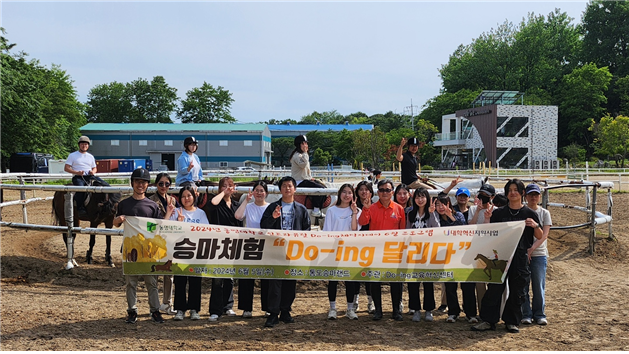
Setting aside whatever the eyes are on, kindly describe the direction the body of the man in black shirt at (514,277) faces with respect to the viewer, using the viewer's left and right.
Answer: facing the viewer

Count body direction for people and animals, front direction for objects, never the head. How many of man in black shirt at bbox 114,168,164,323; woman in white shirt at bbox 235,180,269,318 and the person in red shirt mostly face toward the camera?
3

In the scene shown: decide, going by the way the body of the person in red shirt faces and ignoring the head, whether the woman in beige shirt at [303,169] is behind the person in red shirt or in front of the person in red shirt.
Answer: behind

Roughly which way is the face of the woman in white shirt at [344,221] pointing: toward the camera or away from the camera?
toward the camera

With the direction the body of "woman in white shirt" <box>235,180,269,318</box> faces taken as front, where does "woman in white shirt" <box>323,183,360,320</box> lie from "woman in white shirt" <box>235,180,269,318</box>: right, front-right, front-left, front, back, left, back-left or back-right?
left

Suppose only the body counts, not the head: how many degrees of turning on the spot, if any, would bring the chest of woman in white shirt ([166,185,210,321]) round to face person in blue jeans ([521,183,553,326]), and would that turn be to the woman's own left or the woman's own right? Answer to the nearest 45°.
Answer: approximately 90° to the woman's own left

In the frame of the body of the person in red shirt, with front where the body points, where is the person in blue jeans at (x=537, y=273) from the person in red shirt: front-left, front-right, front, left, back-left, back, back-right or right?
left

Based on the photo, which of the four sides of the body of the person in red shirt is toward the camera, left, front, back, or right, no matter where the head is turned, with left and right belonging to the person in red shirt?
front

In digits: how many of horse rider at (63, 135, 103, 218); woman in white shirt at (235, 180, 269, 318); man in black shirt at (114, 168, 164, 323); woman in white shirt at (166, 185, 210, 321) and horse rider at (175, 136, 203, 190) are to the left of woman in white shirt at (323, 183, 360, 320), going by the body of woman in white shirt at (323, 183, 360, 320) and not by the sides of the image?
0

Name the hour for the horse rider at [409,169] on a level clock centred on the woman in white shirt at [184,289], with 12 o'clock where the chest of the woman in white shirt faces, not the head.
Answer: The horse rider is roughly at 8 o'clock from the woman in white shirt.

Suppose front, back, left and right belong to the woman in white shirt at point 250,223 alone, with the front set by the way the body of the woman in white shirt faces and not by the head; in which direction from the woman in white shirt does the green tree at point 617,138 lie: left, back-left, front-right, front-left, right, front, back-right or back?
back-left

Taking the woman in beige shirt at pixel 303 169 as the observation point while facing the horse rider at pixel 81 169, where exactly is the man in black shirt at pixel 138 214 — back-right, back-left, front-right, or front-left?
front-left

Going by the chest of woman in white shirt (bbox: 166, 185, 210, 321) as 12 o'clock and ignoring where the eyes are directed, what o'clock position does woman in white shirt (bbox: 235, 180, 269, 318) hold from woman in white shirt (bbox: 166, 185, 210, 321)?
woman in white shirt (bbox: 235, 180, 269, 318) is roughly at 9 o'clock from woman in white shirt (bbox: 166, 185, 210, 321).

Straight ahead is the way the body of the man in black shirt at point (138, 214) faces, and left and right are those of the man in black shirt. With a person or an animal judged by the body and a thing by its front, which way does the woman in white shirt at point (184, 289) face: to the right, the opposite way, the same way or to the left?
the same way
